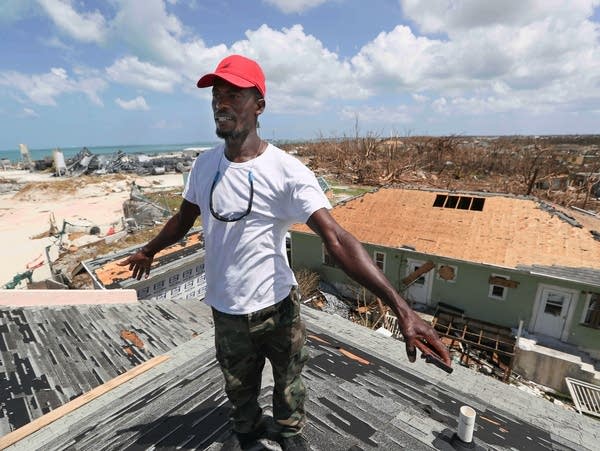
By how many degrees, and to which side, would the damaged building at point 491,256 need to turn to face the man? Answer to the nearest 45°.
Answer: approximately 45° to its left

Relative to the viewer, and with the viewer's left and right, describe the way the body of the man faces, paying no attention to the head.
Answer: facing the viewer and to the left of the viewer

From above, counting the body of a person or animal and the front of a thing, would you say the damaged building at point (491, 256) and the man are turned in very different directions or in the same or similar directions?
same or similar directions

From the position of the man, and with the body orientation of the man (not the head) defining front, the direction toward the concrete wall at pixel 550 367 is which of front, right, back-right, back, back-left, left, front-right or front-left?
back

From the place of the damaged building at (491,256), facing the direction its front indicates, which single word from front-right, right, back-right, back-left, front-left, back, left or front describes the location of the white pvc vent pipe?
front-left

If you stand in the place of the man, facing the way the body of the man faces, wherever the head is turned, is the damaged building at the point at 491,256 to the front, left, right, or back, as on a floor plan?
back

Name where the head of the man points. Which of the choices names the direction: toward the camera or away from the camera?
toward the camera

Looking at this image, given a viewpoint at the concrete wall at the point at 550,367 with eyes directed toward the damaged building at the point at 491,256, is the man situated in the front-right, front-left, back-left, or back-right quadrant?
back-left

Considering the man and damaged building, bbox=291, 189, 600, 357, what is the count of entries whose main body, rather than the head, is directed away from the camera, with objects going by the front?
0
